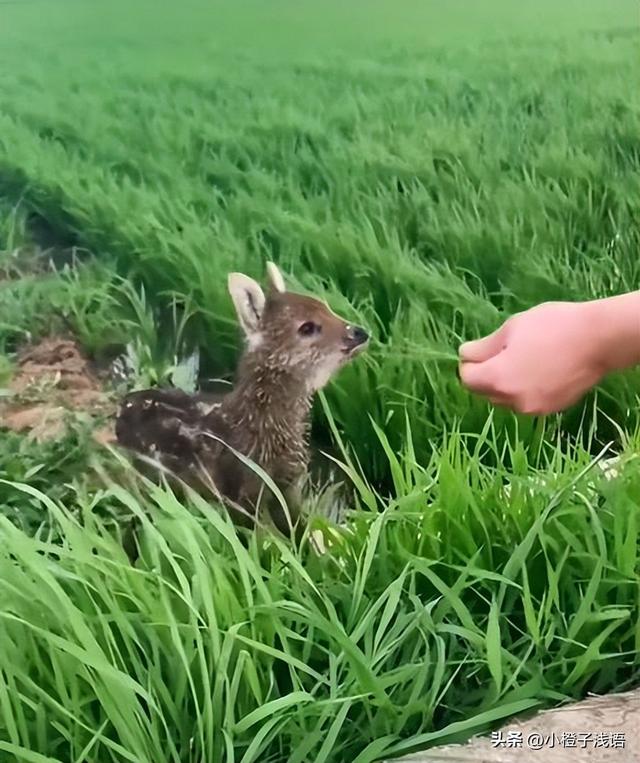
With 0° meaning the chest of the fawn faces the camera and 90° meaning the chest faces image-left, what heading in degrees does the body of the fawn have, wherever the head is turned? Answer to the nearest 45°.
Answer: approximately 270°
